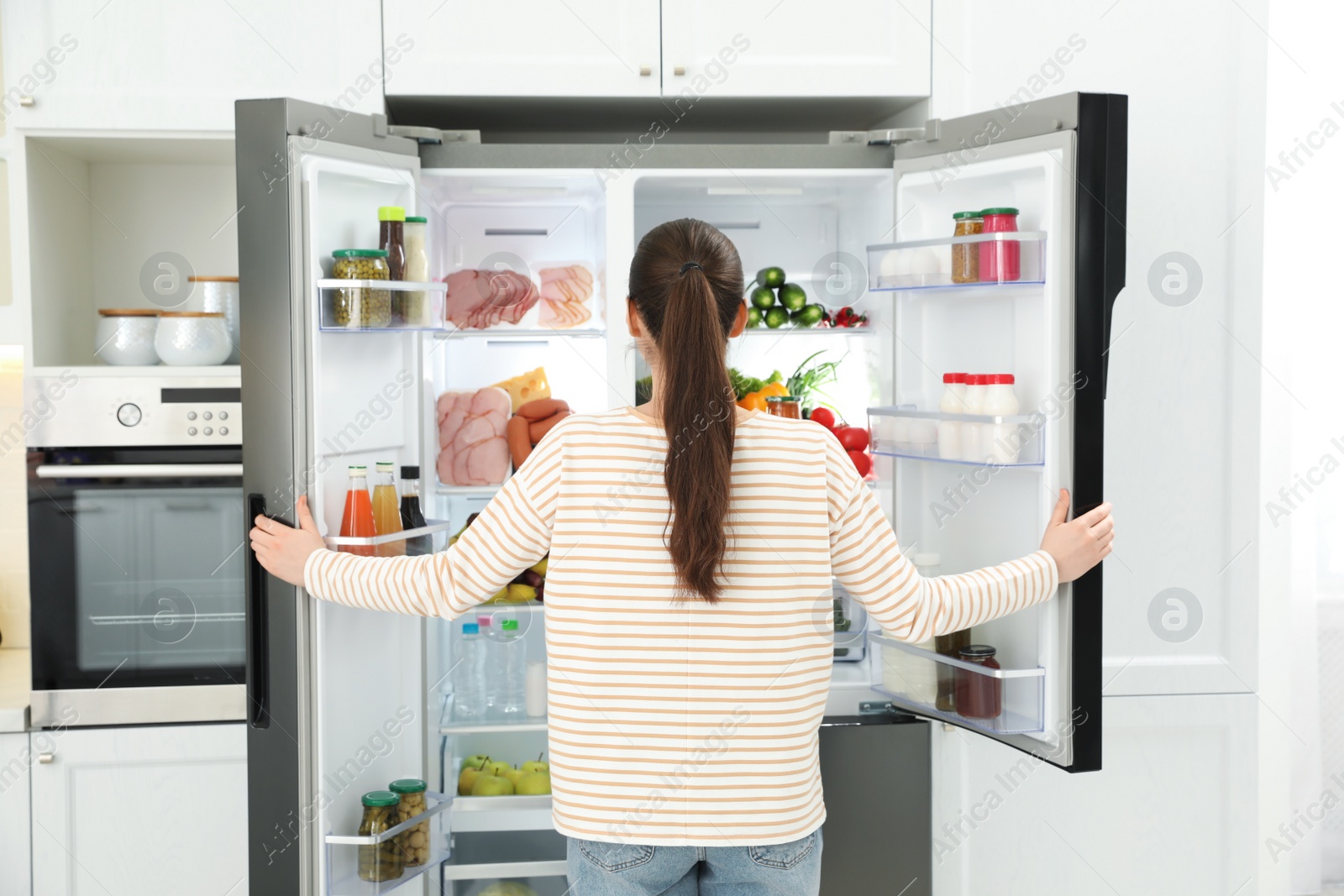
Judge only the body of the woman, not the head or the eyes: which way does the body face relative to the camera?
away from the camera

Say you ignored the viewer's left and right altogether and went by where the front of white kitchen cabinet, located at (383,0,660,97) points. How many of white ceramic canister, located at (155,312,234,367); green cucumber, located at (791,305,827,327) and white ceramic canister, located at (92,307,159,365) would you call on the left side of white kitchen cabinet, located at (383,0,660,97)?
1

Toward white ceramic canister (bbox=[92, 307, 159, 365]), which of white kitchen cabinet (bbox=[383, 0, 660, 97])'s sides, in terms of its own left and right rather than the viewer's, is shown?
right

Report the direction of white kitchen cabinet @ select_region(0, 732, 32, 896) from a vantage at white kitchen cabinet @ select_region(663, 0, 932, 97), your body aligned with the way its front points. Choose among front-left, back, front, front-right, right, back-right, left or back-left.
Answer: right

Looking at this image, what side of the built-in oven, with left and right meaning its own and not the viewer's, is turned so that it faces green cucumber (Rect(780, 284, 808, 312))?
left

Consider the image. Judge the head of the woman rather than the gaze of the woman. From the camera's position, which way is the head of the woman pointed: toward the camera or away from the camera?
away from the camera

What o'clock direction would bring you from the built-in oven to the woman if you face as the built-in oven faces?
The woman is roughly at 11 o'clock from the built-in oven.

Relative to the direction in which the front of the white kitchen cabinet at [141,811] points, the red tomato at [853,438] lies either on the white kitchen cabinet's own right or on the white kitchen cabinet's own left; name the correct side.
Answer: on the white kitchen cabinet's own left

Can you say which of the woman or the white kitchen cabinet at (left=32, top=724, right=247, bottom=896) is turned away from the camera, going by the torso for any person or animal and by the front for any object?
the woman

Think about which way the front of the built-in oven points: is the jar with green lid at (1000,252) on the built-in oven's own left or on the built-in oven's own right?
on the built-in oven's own left

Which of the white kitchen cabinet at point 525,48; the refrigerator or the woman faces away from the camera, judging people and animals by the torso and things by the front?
the woman

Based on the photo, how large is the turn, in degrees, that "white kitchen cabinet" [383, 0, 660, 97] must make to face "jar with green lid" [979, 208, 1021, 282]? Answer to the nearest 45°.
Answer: approximately 45° to its left
